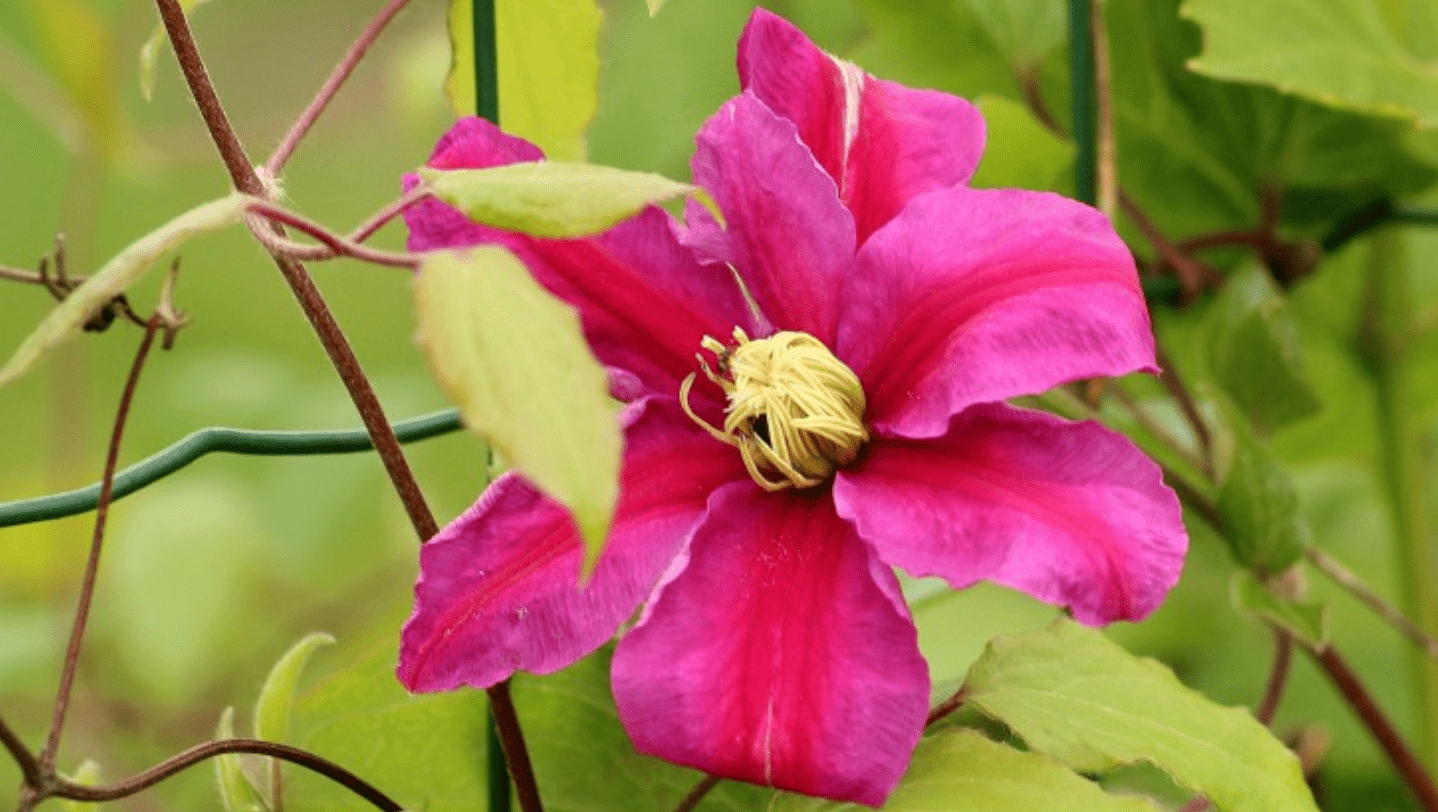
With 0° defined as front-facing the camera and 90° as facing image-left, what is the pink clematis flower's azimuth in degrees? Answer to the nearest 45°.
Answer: approximately 0°

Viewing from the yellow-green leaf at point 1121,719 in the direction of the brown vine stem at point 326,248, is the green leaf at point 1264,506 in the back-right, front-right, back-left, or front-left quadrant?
back-right
